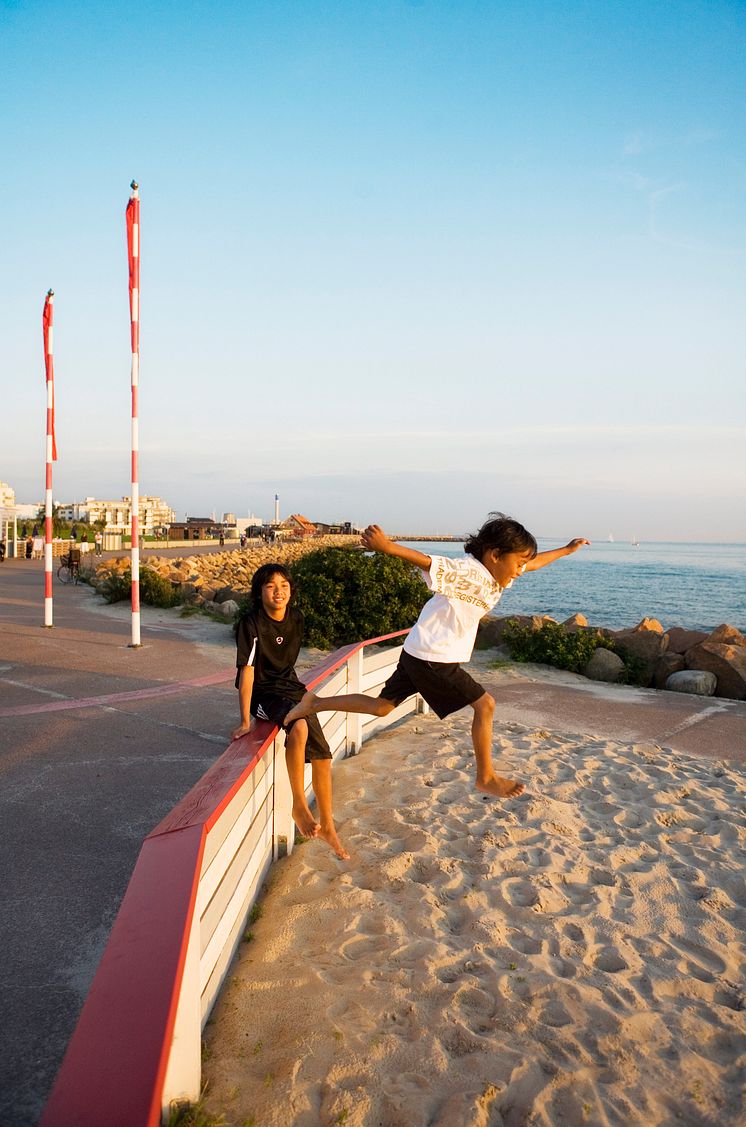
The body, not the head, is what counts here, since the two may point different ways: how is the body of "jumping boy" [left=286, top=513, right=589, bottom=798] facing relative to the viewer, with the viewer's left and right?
facing to the right of the viewer

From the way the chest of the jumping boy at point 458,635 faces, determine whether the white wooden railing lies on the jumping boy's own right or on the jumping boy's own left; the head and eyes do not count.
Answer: on the jumping boy's own right

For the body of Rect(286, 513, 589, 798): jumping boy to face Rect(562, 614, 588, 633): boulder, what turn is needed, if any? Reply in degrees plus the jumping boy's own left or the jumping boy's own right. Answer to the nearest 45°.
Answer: approximately 90° to the jumping boy's own left

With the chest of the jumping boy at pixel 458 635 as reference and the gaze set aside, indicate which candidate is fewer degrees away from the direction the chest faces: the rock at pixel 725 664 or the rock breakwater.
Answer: the rock

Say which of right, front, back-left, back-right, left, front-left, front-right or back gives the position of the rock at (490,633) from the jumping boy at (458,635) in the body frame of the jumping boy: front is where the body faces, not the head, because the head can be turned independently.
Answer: left
